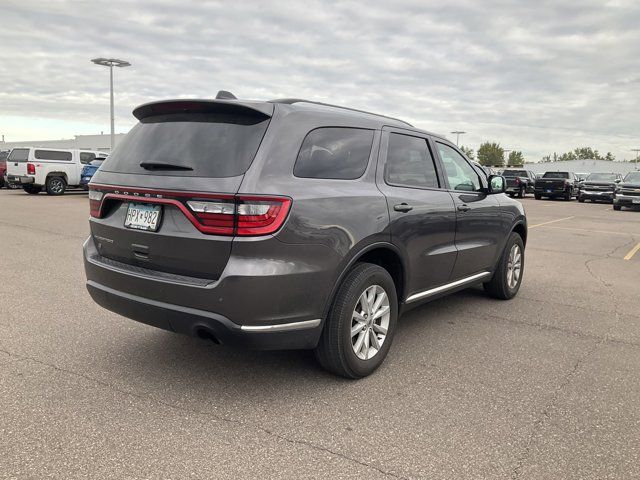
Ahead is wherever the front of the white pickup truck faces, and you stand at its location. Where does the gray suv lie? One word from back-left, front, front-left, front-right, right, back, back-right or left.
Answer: back-right

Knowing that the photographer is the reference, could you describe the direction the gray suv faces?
facing away from the viewer and to the right of the viewer

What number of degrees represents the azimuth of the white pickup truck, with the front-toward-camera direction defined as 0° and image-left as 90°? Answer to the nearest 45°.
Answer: approximately 225°

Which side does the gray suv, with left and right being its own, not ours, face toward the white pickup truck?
left
